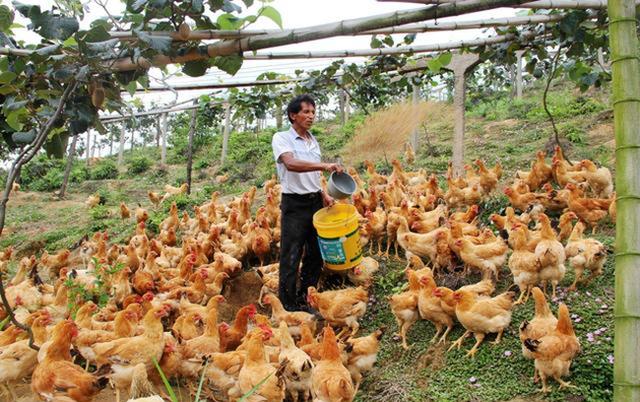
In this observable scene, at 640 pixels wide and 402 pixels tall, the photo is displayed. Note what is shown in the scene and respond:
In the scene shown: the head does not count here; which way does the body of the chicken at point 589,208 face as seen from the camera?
to the viewer's left

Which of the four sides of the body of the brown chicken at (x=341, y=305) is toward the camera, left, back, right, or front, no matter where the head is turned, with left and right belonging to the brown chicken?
left

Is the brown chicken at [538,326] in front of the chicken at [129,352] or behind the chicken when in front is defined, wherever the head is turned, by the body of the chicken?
in front

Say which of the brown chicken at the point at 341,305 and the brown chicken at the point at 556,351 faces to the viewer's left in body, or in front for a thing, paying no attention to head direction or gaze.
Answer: the brown chicken at the point at 341,305

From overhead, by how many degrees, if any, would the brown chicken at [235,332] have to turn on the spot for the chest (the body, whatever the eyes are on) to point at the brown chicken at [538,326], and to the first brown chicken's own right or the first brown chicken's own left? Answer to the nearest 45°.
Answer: approximately 45° to the first brown chicken's own right

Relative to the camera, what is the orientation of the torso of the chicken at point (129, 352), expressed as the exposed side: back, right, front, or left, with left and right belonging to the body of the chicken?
right

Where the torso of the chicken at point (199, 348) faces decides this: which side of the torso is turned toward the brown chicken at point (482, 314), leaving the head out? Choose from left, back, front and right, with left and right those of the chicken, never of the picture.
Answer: front

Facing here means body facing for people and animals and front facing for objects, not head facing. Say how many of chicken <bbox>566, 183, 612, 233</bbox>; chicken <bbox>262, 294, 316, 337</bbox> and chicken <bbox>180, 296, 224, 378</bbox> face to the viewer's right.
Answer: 1

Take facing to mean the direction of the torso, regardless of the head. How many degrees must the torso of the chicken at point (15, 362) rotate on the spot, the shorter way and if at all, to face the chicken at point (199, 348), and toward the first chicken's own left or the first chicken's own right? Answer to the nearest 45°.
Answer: approximately 45° to the first chicken's own right

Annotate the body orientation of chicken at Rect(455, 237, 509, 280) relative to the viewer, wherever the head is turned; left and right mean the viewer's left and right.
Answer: facing to the left of the viewer

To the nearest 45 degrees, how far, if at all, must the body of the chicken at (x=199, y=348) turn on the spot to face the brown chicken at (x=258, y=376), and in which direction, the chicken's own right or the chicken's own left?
approximately 45° to the chicken's own right

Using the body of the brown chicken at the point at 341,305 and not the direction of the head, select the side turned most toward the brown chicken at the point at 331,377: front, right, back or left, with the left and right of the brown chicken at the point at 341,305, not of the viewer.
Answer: left

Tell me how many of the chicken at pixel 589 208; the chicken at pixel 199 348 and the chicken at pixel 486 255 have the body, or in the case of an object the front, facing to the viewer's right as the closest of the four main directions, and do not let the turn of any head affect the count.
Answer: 1

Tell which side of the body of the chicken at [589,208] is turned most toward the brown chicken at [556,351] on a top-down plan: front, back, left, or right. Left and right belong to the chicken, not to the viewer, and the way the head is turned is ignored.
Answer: left

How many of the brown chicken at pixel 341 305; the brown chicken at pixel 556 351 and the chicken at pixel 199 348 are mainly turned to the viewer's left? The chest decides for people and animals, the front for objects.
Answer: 1

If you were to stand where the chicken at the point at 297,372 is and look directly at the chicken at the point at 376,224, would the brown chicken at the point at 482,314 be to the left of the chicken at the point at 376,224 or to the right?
right
